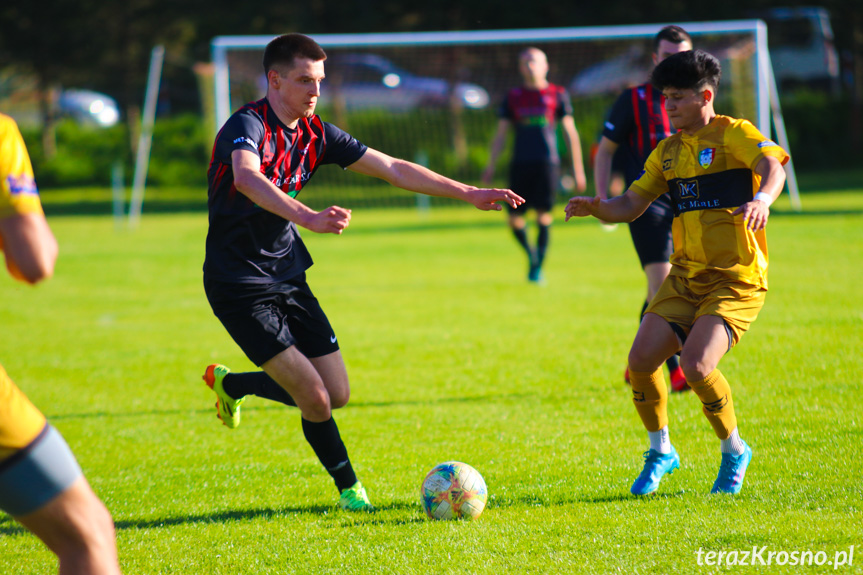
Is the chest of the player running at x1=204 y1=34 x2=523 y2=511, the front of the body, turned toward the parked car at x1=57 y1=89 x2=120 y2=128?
no

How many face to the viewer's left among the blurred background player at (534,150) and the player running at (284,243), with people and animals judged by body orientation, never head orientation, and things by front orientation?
0

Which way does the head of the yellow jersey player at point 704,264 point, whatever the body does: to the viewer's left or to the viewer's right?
to the viewer's left

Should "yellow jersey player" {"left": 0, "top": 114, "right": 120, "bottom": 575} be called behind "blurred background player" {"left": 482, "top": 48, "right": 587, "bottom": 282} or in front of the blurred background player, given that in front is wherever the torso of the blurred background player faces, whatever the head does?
in front

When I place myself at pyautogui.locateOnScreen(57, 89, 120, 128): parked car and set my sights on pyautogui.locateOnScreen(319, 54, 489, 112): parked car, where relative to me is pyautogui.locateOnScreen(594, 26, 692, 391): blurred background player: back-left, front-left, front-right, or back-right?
front-right

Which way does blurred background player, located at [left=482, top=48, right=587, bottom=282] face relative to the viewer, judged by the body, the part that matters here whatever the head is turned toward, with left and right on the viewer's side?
facing the viewer

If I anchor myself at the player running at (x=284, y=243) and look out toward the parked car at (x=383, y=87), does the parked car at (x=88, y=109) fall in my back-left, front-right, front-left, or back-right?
front-left

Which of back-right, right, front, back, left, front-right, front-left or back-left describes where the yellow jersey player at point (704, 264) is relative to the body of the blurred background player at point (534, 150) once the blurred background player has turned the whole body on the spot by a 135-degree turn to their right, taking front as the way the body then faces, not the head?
back-left

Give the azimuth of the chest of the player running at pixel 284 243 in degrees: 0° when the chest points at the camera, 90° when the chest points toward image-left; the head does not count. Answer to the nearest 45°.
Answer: approximately 315°

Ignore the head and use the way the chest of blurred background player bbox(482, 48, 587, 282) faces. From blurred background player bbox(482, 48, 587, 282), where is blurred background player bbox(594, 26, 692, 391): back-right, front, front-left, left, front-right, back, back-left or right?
front

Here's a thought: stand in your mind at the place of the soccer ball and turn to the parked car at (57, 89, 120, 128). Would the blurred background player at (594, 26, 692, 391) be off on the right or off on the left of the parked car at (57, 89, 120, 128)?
right

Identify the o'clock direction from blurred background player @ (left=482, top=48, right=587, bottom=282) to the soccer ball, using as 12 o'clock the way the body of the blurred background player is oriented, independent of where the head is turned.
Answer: The soccer ball is roughly at 12 o'clock from the blurred background player.

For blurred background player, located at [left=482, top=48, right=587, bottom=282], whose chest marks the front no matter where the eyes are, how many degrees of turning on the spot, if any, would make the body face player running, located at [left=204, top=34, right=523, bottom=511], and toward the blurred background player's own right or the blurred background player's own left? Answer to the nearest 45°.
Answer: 0° — they already face them
